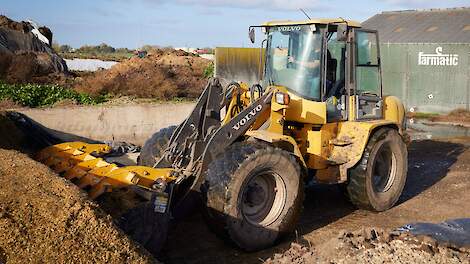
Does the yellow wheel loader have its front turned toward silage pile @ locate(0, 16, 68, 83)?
no

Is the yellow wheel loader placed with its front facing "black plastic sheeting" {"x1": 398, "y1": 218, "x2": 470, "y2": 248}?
no

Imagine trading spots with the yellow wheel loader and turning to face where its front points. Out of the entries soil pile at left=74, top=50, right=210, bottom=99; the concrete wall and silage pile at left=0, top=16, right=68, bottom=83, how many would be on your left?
0

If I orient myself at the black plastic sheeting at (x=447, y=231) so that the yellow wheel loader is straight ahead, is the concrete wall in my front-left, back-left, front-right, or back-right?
front-right

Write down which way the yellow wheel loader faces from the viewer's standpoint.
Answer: facing the viewer and to the left of the viewer

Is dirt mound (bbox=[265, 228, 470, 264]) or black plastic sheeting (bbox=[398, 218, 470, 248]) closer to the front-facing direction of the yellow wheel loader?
the dirt mound

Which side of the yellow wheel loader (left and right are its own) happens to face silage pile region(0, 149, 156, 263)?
front

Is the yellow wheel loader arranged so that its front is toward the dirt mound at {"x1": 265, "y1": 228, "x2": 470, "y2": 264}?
no

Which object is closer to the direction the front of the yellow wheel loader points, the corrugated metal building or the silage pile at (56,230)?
the silage pile

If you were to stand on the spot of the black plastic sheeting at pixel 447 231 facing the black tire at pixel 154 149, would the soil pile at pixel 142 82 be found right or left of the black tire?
right

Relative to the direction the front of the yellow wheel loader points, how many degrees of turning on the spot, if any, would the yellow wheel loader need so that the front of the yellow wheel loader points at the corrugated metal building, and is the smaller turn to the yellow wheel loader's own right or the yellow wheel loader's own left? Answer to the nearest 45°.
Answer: approximately 180°

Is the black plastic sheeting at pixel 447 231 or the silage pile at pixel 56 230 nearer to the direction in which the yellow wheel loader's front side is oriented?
the silage pile

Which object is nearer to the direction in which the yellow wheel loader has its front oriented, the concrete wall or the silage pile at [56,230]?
the silage pile

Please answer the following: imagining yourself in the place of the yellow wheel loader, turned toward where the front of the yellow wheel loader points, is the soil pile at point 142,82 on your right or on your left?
on your right

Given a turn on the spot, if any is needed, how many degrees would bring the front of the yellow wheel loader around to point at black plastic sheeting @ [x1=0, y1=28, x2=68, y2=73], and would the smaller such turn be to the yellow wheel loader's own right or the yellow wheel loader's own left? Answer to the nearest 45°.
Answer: approximately 90° to the yellow wheel loader's own right

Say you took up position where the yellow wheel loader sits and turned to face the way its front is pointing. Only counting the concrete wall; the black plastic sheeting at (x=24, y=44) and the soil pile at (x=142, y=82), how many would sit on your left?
0
